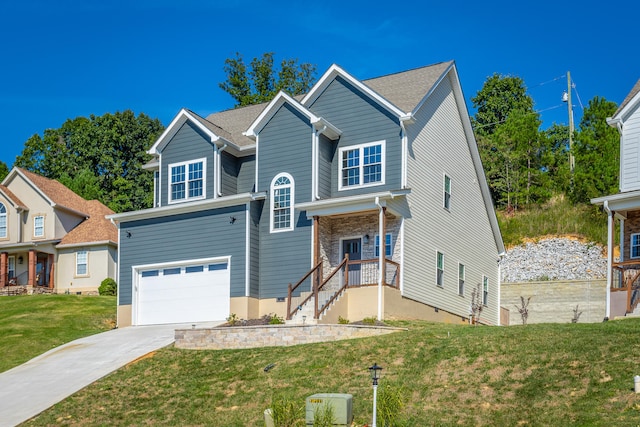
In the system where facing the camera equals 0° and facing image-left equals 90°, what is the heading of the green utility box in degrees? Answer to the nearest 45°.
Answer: approximately 0°

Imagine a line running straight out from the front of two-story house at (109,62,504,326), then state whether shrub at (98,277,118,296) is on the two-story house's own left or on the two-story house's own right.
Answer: on the two-story house's own right

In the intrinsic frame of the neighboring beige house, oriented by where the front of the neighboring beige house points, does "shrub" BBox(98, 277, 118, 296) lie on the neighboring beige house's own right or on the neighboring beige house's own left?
on the neighboring beige house's own left

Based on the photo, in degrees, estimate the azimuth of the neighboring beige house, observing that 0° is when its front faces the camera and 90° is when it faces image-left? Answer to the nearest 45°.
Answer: approximately 45°

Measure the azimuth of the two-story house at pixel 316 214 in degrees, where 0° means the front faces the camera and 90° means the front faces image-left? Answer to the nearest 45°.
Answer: approximately 45°

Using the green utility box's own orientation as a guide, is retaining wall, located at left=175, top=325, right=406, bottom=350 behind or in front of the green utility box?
behind

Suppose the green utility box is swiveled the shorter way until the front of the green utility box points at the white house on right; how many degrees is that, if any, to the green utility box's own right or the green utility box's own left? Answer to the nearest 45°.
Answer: approximately 135° to the green utility box's own left

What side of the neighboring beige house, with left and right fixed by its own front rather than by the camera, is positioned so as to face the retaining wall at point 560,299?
left

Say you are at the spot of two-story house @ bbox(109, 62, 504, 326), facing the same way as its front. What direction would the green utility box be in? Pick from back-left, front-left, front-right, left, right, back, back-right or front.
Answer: front-left

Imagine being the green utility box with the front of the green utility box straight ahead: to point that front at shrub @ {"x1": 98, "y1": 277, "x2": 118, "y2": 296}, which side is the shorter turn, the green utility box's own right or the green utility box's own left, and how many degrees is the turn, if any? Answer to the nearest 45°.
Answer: approximately 180°
